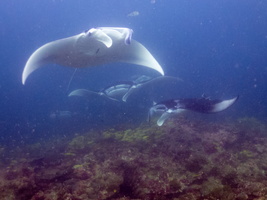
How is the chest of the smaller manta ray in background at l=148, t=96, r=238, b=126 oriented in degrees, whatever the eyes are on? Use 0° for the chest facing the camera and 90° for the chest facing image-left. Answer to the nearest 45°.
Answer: approximately 45°
